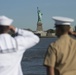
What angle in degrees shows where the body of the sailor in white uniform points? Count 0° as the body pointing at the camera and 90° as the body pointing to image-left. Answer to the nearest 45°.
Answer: approximately 180°
